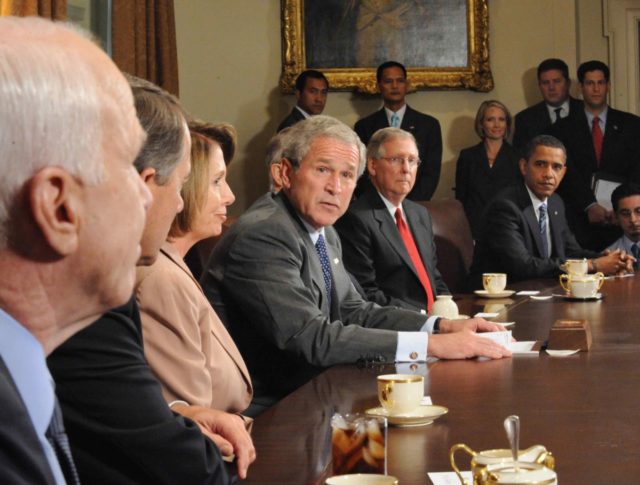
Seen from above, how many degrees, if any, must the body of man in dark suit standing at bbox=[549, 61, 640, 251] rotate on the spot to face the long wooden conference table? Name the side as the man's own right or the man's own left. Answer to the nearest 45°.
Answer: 0° — they already face it

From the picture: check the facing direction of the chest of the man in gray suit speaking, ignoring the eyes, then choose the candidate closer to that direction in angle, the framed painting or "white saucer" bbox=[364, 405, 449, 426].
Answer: the white saucer

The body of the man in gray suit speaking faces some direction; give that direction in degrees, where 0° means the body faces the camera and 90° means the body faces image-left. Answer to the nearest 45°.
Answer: approximately 315°

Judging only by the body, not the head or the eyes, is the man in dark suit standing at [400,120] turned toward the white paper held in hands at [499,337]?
yes

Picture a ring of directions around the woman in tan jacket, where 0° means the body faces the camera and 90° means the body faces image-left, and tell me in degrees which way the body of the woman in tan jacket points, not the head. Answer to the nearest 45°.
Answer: approximately 270°

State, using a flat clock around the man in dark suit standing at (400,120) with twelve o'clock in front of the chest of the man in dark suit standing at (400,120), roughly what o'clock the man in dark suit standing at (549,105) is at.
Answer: the man in dark suit standing at (549,105) is roughly at 9 o'clock from the man in dark suit standing at (400,120).

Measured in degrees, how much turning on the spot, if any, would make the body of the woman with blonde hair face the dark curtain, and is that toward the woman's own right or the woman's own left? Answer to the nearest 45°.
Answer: approximately 45° to the woman's own right

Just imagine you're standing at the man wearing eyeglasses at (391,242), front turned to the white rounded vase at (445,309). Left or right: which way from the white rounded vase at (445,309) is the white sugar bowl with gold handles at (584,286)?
left

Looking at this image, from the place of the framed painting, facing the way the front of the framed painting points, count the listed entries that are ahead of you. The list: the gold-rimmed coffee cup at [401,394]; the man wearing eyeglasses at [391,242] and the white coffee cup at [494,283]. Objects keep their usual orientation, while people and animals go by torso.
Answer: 3

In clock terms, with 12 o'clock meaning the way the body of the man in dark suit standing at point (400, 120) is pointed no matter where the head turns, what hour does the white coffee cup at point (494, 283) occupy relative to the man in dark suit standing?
The white coffee cup is roughly at 12 o'clock from the man in dark suit standing.

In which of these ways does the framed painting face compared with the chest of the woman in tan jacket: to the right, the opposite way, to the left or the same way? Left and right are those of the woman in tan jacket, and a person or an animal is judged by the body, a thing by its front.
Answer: to the right

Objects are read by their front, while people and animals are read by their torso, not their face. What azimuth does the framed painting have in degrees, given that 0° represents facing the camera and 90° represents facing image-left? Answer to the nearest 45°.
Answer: approximately 0°
